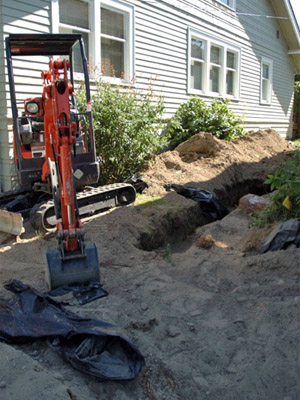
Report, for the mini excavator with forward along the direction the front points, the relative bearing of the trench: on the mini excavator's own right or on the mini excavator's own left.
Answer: on the mini excavator's own left

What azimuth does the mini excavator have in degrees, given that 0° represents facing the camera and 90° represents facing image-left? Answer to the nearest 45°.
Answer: approximately 0°

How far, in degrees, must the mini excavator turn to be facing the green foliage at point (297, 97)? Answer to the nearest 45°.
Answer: approximately 135° to its left

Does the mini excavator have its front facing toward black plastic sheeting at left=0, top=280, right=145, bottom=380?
yes

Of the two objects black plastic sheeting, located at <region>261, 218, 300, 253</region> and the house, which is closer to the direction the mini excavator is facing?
the black plastic sheeting

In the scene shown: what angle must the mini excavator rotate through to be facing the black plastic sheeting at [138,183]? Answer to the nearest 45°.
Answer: approximately 135° to its left

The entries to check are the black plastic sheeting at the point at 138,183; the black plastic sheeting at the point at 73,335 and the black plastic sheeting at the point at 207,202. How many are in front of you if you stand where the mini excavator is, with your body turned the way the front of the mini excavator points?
1

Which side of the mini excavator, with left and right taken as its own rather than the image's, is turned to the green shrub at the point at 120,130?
back

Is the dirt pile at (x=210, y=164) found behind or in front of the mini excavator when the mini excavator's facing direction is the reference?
behind

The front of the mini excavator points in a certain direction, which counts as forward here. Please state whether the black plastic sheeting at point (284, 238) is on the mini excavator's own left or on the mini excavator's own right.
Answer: on the mini excavator's own left
